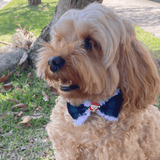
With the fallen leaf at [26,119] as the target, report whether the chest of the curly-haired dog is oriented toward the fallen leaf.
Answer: no

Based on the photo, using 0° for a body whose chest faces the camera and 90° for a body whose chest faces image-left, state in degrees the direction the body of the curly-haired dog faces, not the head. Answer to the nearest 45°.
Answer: approximately 45°

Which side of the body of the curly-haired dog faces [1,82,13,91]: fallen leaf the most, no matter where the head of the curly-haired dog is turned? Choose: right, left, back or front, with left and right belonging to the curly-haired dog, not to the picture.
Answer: right
